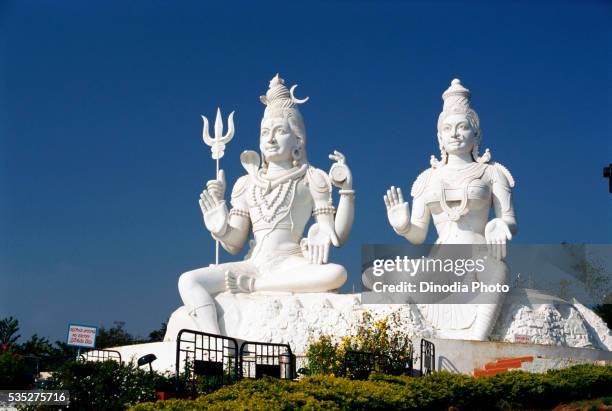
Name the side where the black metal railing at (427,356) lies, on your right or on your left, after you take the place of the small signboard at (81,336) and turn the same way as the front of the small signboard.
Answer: on your left

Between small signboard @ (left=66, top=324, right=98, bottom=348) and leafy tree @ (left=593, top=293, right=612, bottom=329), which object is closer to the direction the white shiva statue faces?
the small signboard

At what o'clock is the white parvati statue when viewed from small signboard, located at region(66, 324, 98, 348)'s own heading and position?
The white parvati statue is roughly at 9 o'clock from the small signboard.

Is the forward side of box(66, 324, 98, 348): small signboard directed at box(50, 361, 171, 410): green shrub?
yes

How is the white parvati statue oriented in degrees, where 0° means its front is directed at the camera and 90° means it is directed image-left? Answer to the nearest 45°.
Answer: approximately 45°

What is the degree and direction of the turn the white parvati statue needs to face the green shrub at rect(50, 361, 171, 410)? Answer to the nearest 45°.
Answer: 0° — it already faces it

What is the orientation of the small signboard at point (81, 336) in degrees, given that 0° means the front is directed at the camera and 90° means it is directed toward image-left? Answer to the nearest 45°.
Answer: approximately 0°
